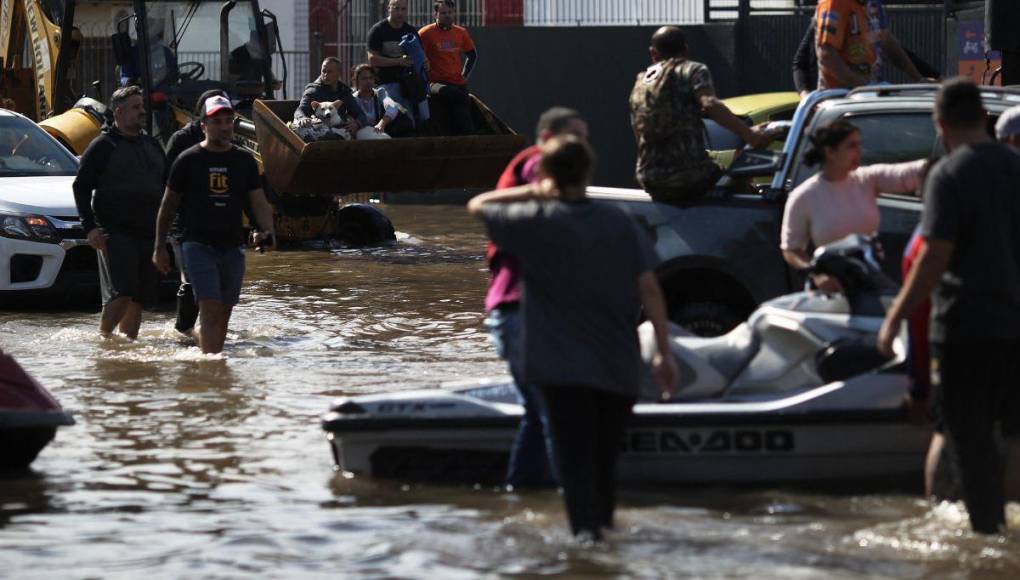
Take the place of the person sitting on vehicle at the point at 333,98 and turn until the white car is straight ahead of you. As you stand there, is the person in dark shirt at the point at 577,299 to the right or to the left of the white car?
left

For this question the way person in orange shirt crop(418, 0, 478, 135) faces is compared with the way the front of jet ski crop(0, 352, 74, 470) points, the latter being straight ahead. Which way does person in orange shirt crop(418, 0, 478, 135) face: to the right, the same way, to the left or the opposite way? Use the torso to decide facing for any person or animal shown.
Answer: to the right

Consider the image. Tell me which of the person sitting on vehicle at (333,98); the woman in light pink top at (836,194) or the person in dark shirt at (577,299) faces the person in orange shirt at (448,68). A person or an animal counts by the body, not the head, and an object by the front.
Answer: the person in dark shirt

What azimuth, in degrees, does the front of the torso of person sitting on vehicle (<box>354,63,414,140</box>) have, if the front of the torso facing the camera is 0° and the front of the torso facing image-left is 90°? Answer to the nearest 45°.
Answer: approximately 45°

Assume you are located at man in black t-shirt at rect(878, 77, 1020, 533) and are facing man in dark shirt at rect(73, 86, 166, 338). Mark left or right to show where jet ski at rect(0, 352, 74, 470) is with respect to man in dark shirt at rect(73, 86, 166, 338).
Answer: left

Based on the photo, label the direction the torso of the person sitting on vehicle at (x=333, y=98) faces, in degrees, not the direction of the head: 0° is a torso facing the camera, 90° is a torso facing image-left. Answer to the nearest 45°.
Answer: approximately 0°

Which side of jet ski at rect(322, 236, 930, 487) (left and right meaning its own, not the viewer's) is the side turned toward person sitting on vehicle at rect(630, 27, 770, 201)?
left

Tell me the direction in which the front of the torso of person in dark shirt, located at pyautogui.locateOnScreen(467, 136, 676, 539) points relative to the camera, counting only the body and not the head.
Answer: away from the camera

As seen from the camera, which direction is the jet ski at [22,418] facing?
to the viewer's right
